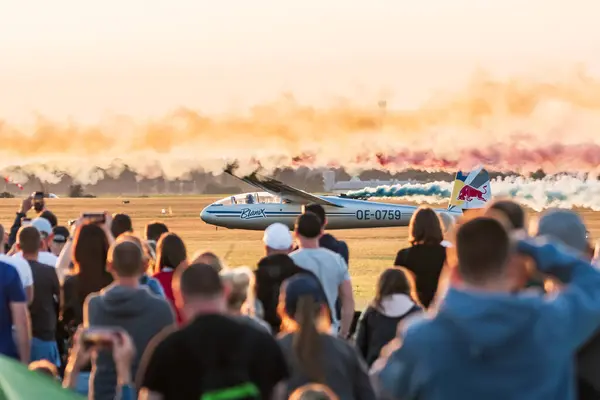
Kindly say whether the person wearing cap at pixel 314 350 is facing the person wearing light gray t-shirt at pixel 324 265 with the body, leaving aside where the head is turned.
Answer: yes

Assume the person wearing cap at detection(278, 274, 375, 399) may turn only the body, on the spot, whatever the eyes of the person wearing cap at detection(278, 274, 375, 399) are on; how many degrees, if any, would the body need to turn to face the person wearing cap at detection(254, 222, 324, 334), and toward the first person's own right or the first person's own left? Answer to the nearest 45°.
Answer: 0° — they already face them

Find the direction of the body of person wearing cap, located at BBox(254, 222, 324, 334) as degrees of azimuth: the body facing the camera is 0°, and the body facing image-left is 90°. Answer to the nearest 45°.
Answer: approximately 180°

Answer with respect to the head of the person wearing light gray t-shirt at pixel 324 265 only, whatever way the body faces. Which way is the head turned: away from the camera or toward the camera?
away from the camera

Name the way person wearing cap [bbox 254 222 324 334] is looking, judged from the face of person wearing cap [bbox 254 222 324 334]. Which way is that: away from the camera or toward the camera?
away from the camera

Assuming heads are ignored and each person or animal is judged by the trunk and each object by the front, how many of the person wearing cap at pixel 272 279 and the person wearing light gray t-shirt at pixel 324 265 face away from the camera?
2

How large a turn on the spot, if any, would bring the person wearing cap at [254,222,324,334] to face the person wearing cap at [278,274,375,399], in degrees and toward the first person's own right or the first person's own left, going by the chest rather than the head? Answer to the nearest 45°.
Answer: approximately 180°

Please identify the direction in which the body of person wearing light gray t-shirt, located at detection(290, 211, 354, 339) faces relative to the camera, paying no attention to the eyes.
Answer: away from the camera

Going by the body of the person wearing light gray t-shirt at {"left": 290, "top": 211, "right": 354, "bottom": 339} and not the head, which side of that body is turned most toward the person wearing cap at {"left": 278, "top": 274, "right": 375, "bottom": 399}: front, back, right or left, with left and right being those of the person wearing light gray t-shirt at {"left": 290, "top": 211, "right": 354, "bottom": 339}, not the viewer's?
back

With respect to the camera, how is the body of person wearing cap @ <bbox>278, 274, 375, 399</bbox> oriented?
away from the camera

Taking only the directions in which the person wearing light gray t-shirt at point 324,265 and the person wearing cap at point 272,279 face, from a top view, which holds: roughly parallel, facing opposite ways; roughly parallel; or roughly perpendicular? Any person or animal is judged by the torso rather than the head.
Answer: roughly parallel

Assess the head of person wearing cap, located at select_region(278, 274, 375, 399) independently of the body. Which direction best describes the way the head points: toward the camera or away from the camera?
away from the camera

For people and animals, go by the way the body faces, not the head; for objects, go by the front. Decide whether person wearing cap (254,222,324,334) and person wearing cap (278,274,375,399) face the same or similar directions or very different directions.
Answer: same or similar directions
